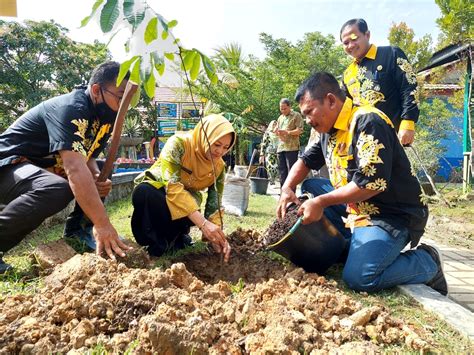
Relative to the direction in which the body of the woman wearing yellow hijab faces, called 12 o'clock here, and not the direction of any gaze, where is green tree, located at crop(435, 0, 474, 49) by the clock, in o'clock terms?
The green tree is roughly at 9 o'clock from the woman wearing yellow hijab.

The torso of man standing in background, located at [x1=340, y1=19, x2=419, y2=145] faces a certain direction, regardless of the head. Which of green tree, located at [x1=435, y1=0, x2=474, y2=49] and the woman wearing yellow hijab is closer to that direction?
the woman wearing yellow hijab

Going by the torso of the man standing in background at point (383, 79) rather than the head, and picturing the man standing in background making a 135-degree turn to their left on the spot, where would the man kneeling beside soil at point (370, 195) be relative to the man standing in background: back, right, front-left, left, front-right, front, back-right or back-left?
right

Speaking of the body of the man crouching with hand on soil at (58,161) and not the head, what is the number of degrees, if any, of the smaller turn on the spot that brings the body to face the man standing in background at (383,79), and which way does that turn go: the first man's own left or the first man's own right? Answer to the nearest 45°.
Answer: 0° — they already face them

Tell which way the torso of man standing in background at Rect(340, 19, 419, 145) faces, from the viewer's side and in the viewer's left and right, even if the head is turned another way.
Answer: facing the viewer and to the left of the viewer

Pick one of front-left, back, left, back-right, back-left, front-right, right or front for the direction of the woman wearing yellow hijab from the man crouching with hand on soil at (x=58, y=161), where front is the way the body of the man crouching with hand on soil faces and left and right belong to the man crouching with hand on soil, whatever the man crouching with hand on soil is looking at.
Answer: front

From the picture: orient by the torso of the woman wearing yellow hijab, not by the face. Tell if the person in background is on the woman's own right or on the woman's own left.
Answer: on the woman's own left

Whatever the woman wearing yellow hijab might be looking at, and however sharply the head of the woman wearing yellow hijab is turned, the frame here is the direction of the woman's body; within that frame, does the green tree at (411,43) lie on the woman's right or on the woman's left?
on the woman's left

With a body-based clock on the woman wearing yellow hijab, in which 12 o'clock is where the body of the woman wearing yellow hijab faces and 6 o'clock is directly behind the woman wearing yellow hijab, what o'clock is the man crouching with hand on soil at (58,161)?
The man crouching with hand on soil is roughly at 4 o'clock from the woman wearing yellow hijab.

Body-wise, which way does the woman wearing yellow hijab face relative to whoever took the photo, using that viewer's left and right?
facing the viewer and to the right of the viewer

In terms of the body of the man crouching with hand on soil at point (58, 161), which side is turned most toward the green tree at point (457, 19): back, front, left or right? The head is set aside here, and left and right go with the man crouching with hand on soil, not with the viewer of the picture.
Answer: front

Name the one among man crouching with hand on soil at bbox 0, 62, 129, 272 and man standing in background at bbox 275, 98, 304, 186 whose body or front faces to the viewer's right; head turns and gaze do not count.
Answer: the man crouching with hand on soil

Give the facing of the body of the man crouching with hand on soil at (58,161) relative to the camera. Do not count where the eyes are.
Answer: to the viewer's right

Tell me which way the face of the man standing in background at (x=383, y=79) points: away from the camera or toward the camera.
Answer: toward the camera

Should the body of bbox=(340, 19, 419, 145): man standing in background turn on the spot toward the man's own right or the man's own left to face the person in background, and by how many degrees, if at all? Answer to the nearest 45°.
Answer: approximately 90° to the man's own right

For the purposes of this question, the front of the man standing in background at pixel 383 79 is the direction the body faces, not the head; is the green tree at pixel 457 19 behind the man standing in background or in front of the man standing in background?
behind

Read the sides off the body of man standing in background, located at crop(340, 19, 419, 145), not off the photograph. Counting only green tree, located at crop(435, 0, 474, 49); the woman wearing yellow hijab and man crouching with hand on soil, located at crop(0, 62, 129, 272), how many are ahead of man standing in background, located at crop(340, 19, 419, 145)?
2

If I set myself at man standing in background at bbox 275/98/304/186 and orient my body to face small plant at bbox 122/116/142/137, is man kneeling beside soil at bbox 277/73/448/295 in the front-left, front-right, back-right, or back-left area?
back-left

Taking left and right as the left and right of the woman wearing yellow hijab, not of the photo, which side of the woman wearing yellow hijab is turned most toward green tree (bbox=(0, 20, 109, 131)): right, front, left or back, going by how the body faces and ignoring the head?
back

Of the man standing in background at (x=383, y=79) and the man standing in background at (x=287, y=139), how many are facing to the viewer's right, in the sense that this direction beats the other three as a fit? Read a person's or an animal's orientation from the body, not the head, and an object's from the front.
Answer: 0
